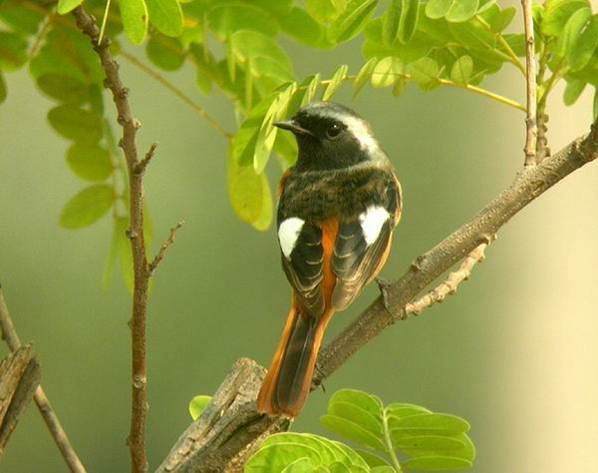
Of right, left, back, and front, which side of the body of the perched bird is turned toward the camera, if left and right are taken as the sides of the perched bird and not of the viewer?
back

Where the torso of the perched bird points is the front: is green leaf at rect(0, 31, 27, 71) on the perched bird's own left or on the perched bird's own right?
on the perched bird's own left

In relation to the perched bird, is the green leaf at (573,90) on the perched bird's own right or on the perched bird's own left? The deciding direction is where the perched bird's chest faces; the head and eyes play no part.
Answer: on the perched bird's own right

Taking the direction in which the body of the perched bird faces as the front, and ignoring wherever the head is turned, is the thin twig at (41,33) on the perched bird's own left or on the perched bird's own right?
on the perched bird's own left

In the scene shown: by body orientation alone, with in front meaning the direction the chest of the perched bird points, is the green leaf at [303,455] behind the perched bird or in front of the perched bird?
behind

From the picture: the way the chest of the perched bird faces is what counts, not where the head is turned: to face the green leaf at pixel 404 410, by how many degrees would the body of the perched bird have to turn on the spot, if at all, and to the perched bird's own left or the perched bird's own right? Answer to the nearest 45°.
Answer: approximately 180°
